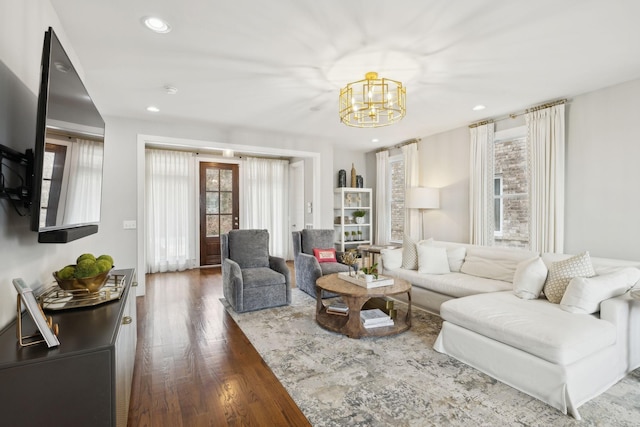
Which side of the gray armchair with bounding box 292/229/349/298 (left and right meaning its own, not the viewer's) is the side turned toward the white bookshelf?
left

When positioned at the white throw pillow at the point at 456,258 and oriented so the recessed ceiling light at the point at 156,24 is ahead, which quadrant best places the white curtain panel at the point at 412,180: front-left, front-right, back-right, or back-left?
back-right

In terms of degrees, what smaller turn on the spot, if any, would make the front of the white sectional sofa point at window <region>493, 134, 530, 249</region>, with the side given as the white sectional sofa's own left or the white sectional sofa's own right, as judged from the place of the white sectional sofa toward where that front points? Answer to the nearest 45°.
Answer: approximately 135° to the white sectional sofa's own right

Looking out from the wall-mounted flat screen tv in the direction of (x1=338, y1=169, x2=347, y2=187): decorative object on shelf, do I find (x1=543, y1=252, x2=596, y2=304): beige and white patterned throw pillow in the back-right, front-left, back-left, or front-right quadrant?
front-right

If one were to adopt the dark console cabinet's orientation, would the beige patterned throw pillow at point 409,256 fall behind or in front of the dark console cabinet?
in front

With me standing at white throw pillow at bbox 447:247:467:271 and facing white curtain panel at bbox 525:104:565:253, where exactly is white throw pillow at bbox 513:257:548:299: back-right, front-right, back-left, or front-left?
front-right

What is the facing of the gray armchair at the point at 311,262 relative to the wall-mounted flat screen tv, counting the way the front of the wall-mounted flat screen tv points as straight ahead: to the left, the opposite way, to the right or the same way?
to the right

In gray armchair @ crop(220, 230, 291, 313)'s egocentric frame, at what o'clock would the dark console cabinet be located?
The dark console cabinet is roughly at 2 o'clock from the gray armchair.

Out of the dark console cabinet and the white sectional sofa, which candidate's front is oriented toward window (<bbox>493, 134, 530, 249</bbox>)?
the dark console cabinet

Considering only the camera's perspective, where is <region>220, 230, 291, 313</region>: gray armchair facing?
facing the viewer and to the right of the viewer

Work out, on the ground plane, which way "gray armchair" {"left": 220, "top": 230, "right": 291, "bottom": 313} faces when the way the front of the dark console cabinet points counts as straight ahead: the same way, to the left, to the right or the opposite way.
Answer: to the right

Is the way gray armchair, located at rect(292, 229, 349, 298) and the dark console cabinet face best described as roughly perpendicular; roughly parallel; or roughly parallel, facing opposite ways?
roughly perpendicular

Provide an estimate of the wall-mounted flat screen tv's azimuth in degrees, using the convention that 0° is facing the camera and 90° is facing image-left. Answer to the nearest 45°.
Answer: approximately 270°

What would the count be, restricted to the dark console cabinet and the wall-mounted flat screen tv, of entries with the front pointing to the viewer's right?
2

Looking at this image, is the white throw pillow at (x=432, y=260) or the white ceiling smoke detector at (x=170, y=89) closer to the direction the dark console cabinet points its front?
the white throw pillow

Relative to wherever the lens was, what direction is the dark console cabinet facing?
facing to the right of the viewer

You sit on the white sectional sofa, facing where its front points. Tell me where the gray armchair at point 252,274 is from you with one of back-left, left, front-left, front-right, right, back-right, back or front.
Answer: front-right
